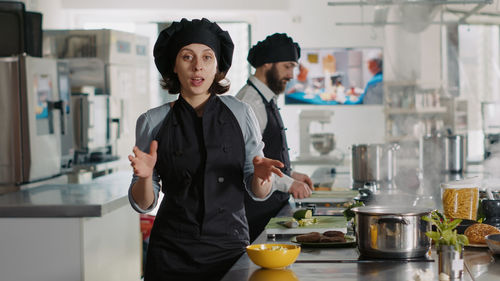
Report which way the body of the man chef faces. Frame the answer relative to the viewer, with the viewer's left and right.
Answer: facing to the right of the viewer

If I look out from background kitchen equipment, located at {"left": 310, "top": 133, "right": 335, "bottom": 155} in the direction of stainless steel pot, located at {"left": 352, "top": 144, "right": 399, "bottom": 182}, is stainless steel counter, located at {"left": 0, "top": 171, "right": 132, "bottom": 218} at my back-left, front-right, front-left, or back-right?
front-right

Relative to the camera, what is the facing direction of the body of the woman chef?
toward the camera

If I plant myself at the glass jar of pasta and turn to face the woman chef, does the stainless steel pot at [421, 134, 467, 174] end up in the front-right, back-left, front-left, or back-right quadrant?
back-right

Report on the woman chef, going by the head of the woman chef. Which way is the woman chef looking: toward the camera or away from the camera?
toward the camera

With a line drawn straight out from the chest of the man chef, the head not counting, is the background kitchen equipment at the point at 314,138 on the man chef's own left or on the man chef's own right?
on the man chef's own left

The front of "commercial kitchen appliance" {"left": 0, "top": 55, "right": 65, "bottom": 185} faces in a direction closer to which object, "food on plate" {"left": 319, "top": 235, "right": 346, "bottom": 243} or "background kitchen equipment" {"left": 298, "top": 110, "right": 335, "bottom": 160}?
the food on plate

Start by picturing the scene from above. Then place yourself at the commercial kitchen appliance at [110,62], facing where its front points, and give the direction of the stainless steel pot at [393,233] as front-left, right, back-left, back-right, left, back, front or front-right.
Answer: front-right

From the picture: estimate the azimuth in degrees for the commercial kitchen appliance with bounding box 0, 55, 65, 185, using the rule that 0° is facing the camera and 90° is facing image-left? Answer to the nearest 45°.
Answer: approximately 315°

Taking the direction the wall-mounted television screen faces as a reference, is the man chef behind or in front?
in front

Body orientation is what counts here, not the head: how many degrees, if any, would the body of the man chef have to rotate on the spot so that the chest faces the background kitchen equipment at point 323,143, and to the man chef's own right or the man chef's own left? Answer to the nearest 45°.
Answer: approximately 90° to the man chef's own left

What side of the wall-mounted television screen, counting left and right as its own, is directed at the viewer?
front

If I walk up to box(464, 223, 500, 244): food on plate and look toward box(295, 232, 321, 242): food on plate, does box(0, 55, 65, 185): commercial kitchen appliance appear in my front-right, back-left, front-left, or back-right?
front-right

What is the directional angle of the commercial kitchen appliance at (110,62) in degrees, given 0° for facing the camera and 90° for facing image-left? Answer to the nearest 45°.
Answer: approximately 315°

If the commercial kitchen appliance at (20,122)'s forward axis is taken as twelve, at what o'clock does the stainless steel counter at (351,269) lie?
The stainless steel counter is roughly at 1 o'clock from the commercial kitchen appliance.
